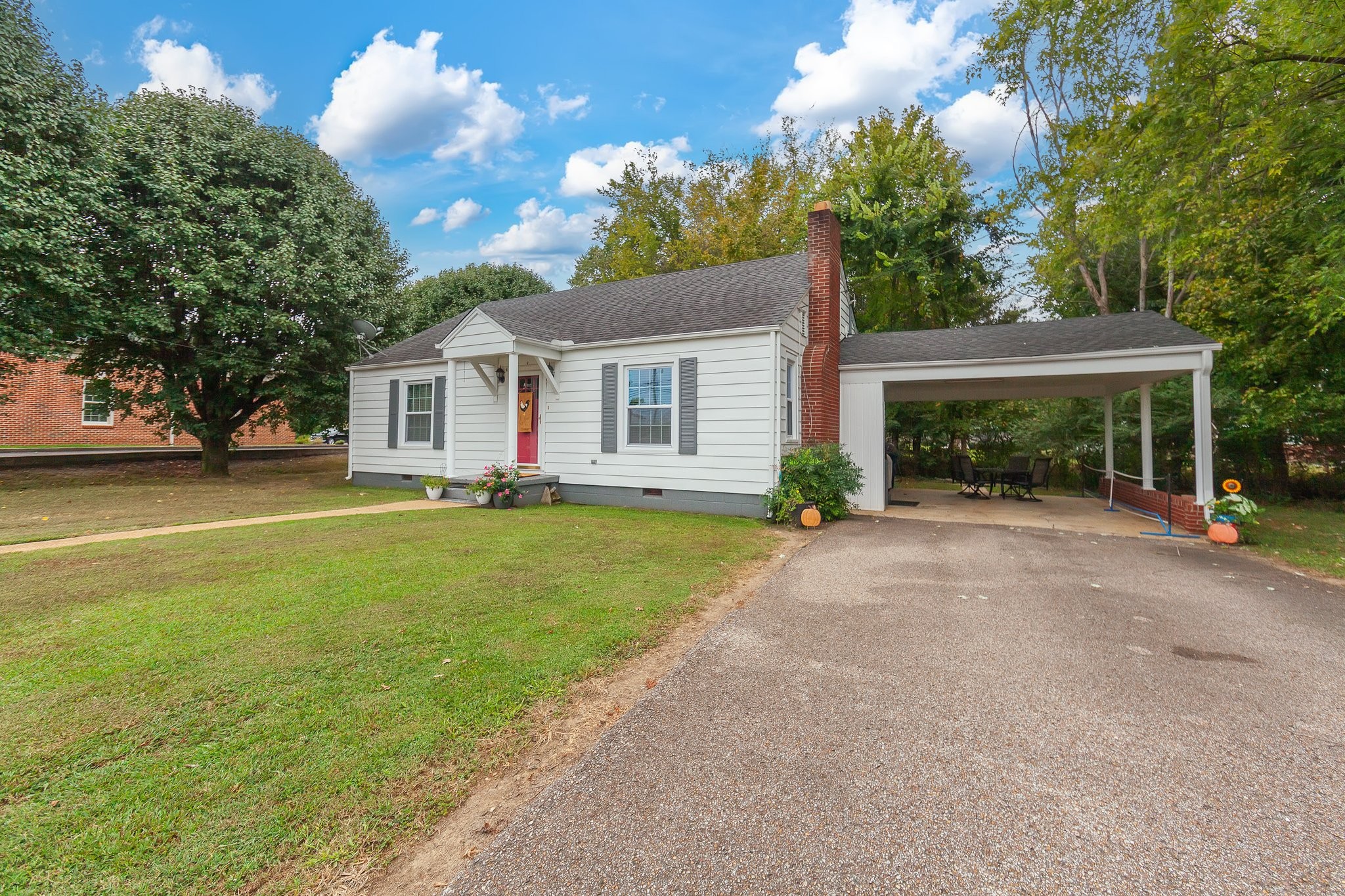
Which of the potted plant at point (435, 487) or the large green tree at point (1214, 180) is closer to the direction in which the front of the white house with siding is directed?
the potted plant

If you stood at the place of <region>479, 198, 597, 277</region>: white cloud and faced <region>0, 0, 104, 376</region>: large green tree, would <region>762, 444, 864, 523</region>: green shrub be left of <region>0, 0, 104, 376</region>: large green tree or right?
left

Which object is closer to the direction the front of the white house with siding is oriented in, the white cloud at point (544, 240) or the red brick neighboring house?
the red brick neighboring house

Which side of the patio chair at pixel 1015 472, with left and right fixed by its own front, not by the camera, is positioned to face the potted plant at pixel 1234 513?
left

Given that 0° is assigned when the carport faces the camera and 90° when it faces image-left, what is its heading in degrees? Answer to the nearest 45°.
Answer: approximately 0°

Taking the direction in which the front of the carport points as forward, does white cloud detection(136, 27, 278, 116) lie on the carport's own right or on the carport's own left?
on the carport's own right

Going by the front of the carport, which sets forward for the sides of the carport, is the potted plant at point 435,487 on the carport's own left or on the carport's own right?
on the carport's own right
